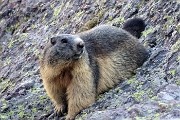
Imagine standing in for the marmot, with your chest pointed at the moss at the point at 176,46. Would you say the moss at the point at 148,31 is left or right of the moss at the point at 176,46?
left

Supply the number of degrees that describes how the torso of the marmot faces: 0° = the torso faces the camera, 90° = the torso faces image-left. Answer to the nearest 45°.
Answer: approximately 45°

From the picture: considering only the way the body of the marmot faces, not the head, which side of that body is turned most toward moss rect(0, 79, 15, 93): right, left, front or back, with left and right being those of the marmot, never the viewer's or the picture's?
right

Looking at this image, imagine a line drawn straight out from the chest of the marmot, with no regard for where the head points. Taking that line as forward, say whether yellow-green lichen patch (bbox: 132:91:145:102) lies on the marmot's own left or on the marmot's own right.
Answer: on the marmot's own left

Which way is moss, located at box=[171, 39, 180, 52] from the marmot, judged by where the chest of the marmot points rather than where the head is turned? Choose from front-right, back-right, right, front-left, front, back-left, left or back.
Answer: back-left

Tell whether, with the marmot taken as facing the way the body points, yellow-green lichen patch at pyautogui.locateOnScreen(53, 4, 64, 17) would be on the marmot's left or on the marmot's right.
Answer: on the marmot's right

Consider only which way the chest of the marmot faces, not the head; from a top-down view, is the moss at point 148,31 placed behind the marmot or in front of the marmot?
behind

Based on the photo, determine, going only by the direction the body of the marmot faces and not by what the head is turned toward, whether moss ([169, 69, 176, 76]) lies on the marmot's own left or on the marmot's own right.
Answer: on the marmot's own left
